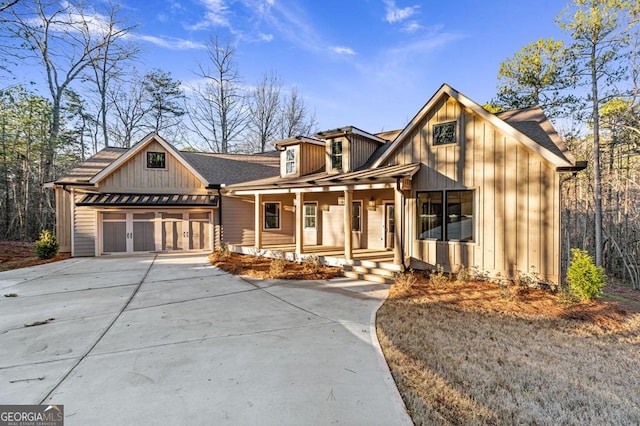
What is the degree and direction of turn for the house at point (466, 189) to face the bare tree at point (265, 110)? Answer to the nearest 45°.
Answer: approximately 90° to its right

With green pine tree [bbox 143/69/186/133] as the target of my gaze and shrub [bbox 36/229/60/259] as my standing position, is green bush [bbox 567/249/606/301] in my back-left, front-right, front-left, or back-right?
back-right

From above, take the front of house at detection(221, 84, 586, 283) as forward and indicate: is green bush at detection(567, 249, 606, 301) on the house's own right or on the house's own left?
on the house's own left

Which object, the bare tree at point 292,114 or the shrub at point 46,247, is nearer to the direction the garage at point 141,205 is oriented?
the shrub

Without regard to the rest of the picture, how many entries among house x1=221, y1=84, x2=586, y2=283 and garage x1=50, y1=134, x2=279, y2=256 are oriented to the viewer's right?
0

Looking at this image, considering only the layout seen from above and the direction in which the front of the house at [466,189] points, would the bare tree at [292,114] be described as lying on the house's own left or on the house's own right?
on the house's own right

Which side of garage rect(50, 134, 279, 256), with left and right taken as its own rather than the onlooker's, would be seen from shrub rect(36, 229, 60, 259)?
right

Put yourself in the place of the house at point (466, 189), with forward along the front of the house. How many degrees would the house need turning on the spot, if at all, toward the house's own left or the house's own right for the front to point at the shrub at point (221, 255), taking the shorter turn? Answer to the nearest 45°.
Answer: approximately 45° to the house's own right

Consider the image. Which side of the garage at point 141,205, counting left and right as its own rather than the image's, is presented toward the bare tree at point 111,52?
back

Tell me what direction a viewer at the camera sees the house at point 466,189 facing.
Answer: facing the viewer and to the left of the viewer

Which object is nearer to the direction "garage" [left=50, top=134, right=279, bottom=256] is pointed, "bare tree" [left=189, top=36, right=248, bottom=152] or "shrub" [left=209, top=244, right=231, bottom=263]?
the shrub

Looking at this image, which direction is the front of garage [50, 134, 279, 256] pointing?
toward the camera

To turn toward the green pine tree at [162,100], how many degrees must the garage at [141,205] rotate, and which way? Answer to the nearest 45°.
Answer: approximately 180°

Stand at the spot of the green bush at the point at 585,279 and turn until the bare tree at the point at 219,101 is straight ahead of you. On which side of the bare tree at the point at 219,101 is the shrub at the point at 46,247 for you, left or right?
left
